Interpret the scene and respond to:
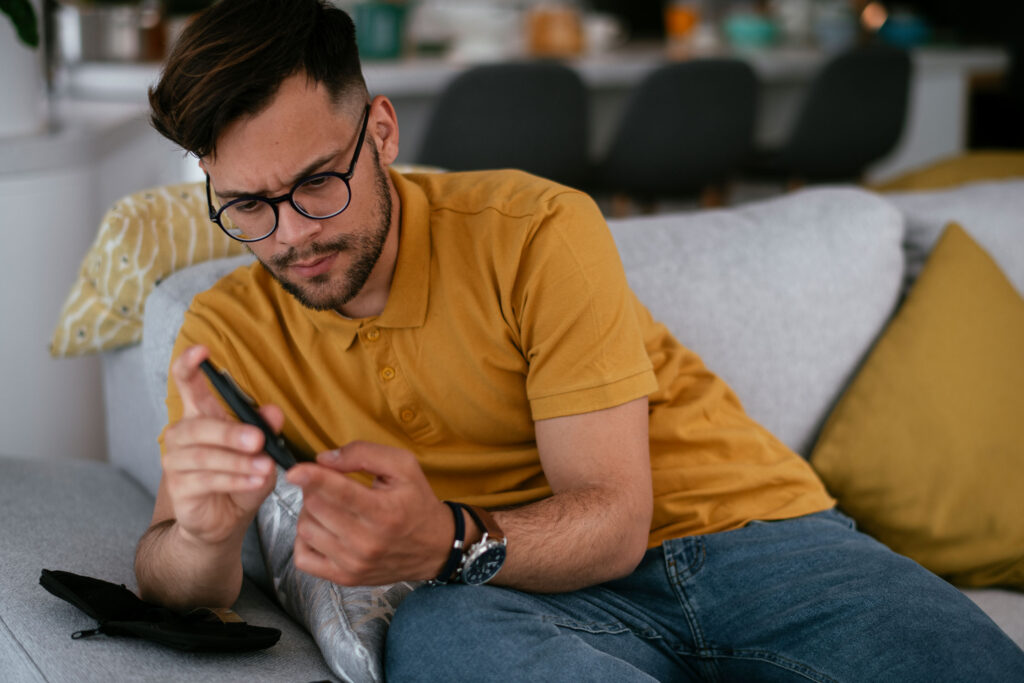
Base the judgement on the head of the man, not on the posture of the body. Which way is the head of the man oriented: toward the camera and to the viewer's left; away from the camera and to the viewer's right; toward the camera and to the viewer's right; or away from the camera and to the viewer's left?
toward the camera and to the viewer's left

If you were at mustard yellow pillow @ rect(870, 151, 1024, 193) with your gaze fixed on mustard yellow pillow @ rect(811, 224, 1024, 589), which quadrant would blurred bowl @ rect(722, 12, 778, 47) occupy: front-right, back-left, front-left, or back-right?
back-right

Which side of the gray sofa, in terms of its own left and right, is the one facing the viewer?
front

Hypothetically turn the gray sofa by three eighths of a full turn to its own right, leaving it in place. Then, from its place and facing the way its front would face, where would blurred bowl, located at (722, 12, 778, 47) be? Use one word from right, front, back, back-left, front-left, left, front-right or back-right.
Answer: front-right

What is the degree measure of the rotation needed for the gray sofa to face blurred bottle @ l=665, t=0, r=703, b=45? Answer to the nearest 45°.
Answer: approximately 180°

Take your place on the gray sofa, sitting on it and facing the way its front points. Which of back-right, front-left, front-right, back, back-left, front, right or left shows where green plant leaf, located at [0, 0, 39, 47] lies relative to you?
right
